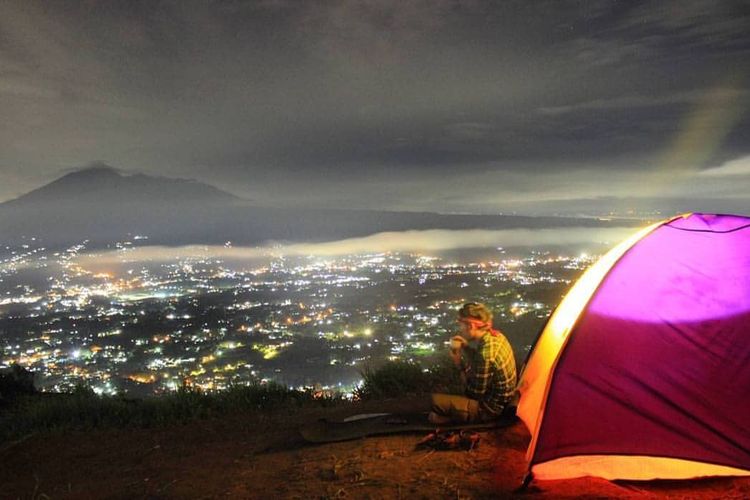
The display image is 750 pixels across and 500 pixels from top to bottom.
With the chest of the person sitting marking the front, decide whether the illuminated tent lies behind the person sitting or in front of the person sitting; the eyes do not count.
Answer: behind

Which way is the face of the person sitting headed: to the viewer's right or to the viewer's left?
to the viewer's left

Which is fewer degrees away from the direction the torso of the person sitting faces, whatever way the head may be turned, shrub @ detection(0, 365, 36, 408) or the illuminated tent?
the shrub

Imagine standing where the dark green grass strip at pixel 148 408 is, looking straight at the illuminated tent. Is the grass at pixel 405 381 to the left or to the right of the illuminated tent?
left

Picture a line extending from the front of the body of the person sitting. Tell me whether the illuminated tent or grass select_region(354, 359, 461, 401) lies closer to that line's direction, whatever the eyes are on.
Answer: the grass

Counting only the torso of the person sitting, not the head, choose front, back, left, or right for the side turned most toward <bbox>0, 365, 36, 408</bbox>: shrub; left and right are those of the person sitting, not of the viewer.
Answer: front

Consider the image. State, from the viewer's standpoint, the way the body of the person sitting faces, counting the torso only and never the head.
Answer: to the viewer's left

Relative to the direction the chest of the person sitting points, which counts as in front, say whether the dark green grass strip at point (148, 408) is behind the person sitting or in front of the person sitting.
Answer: in front
